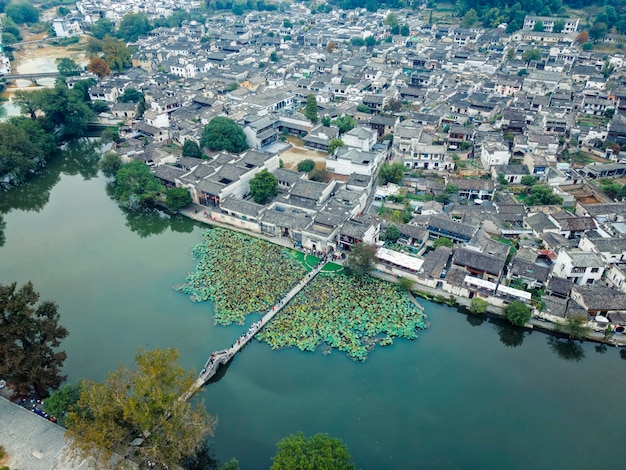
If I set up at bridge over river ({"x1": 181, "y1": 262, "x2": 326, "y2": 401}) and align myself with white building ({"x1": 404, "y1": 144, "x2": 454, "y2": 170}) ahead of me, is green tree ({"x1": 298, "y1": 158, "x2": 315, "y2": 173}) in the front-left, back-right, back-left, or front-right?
front-left

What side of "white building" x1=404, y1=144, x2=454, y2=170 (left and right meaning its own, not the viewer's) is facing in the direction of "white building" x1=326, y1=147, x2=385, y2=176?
right

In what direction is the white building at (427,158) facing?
toward the camera

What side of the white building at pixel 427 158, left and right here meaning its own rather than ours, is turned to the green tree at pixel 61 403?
front

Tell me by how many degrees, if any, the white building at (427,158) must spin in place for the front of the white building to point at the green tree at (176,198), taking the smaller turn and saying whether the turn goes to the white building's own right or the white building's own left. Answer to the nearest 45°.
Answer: approximately 45° to the white building's own right

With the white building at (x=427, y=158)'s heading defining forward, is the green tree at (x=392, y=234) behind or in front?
in front

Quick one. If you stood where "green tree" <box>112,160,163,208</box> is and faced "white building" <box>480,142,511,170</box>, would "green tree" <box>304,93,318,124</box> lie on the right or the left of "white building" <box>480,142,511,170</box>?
left

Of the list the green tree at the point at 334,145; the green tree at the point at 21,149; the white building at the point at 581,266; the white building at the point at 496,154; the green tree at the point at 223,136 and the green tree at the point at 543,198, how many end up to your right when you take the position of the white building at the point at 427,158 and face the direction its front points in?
3

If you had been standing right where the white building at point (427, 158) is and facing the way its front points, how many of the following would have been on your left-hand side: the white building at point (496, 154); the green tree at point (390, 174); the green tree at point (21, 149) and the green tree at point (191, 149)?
1

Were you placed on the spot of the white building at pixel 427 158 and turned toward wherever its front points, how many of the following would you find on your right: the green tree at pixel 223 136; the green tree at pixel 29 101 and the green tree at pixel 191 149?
3

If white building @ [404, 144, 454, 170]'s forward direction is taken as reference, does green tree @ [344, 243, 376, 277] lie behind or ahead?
ahead

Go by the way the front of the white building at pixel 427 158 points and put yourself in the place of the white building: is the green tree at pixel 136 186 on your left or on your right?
on your right

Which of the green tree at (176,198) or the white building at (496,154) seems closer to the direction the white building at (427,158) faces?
the green tree

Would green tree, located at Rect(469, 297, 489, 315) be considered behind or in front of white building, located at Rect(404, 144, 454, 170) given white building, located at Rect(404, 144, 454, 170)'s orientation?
in front

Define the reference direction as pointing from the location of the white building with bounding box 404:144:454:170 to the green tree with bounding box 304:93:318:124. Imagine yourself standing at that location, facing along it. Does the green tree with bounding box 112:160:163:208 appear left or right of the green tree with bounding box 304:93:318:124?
left

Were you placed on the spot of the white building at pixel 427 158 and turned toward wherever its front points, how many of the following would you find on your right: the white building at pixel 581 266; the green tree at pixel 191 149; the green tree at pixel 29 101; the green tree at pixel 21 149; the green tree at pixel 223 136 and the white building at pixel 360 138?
5

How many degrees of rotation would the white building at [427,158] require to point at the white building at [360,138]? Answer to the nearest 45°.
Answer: approximately 90° to its right
